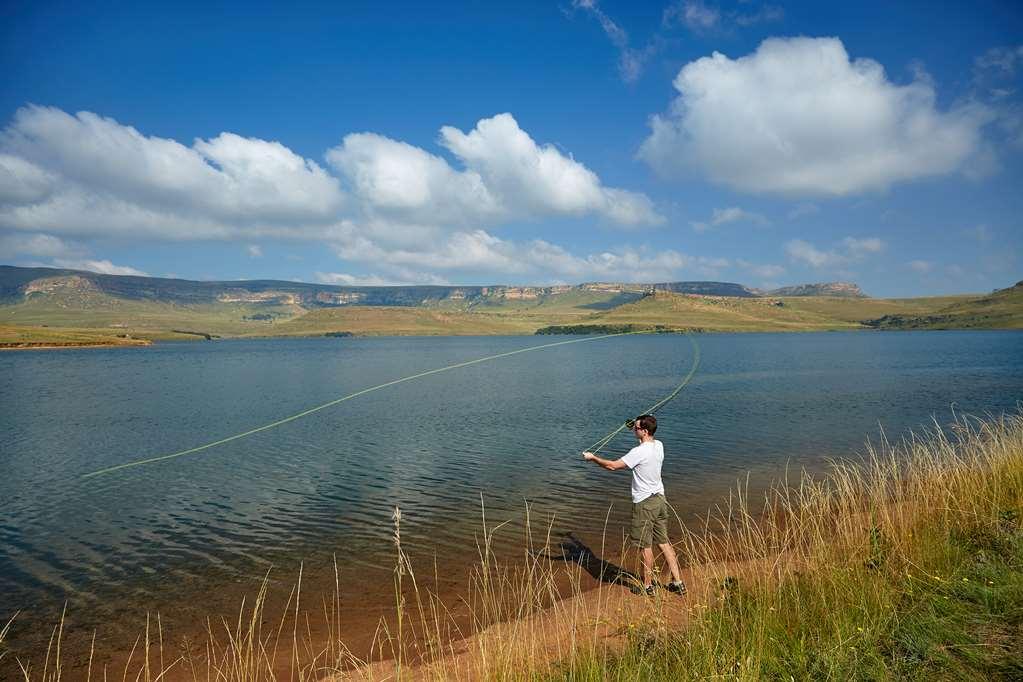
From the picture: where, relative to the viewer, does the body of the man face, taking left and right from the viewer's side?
facing away from the viewer and to the left of the viewer
